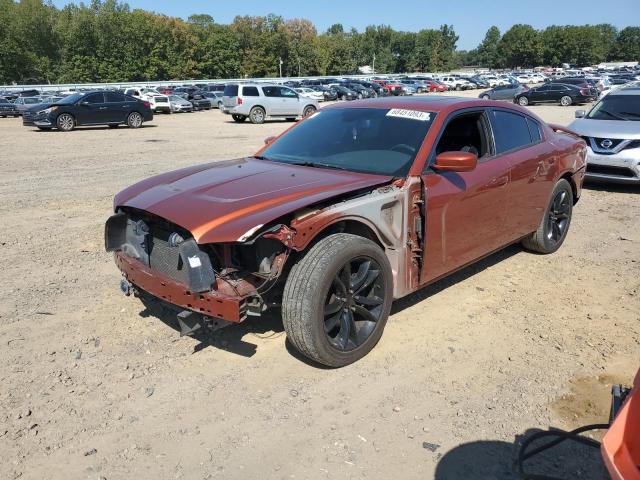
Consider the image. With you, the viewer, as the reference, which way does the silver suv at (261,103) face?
facing away from the viewer and to the right of the viewer

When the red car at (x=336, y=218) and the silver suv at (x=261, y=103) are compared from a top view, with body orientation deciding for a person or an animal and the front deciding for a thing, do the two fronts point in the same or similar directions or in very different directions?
very different directions

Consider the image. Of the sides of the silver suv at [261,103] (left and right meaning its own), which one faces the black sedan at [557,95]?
front

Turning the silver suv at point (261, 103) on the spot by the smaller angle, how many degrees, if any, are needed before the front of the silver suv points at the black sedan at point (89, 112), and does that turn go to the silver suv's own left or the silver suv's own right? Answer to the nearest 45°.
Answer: approximately 180°

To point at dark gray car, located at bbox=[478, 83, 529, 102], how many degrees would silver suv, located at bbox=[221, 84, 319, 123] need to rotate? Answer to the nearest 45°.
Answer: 0° — it already faces it

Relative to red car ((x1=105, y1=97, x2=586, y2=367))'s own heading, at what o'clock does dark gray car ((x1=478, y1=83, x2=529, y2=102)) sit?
The dark gray car is roughly at 5 o'clock from the red car.

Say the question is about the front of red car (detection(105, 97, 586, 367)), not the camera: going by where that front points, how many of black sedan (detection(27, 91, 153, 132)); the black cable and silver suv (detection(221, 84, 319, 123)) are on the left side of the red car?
1

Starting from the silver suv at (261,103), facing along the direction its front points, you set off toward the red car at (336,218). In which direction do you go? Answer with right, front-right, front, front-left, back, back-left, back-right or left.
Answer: back-right

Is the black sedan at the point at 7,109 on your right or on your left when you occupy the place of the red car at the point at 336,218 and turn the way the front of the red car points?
on your right

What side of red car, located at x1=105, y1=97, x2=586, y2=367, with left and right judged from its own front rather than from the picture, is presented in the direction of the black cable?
left
